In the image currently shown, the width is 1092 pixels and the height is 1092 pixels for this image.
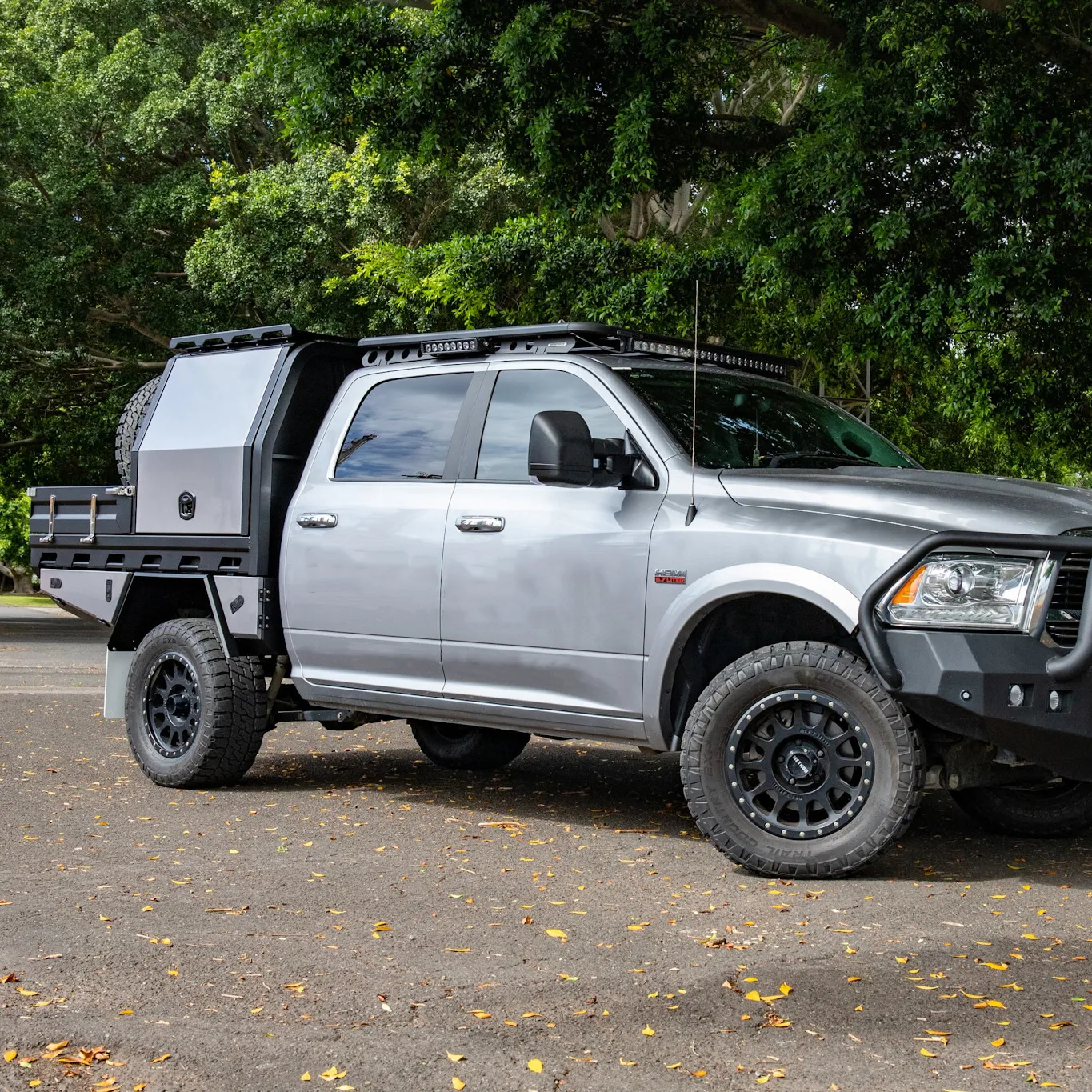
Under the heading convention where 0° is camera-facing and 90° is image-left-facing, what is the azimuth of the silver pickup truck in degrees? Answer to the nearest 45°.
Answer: approximately 315°

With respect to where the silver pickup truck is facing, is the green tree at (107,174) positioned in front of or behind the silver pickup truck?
behind
